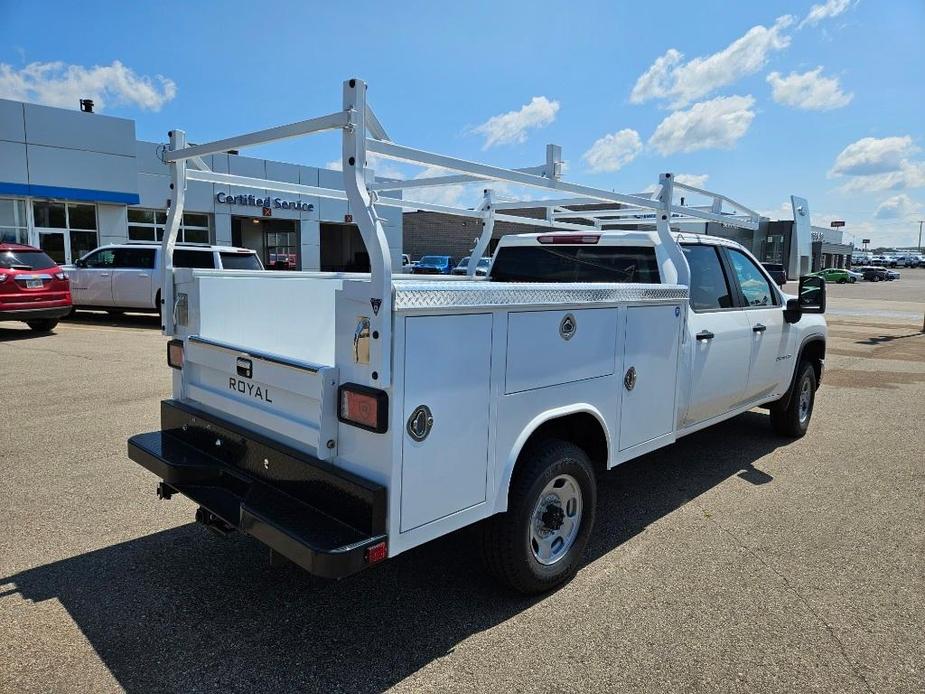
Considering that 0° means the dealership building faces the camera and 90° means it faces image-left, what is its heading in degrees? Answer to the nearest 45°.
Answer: approximately 315°

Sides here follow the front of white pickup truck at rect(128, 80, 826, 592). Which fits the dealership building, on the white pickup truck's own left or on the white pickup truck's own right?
on the white pickup truck's own left

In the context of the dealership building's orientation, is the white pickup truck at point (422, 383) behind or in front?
in front

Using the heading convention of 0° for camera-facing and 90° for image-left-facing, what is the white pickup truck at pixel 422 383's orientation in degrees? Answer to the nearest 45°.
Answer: approximately 225°

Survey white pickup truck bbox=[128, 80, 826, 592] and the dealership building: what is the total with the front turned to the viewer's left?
0

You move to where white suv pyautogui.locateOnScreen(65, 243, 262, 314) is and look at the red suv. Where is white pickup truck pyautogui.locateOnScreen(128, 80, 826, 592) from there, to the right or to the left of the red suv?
left

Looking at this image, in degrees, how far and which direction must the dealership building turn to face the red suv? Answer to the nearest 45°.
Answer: approximately 45° to its right

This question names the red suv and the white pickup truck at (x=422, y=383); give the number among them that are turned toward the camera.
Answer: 0

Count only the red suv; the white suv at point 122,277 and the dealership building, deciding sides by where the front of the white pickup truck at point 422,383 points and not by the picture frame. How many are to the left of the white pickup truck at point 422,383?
3

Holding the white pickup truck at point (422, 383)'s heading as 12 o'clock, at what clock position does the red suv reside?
The red suv is roughly at 9 o'clock from the white pickup truck.

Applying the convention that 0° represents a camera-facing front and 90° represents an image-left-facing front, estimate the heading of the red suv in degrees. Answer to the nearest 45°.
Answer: approximately 135°

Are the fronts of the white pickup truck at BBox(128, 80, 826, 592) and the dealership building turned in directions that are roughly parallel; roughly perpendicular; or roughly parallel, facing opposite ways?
roughly perpendicular

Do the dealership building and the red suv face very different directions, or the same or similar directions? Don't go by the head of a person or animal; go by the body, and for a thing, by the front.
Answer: very different directions

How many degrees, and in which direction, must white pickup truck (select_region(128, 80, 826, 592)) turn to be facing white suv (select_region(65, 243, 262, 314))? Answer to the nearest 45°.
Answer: approximately 90° to its left
